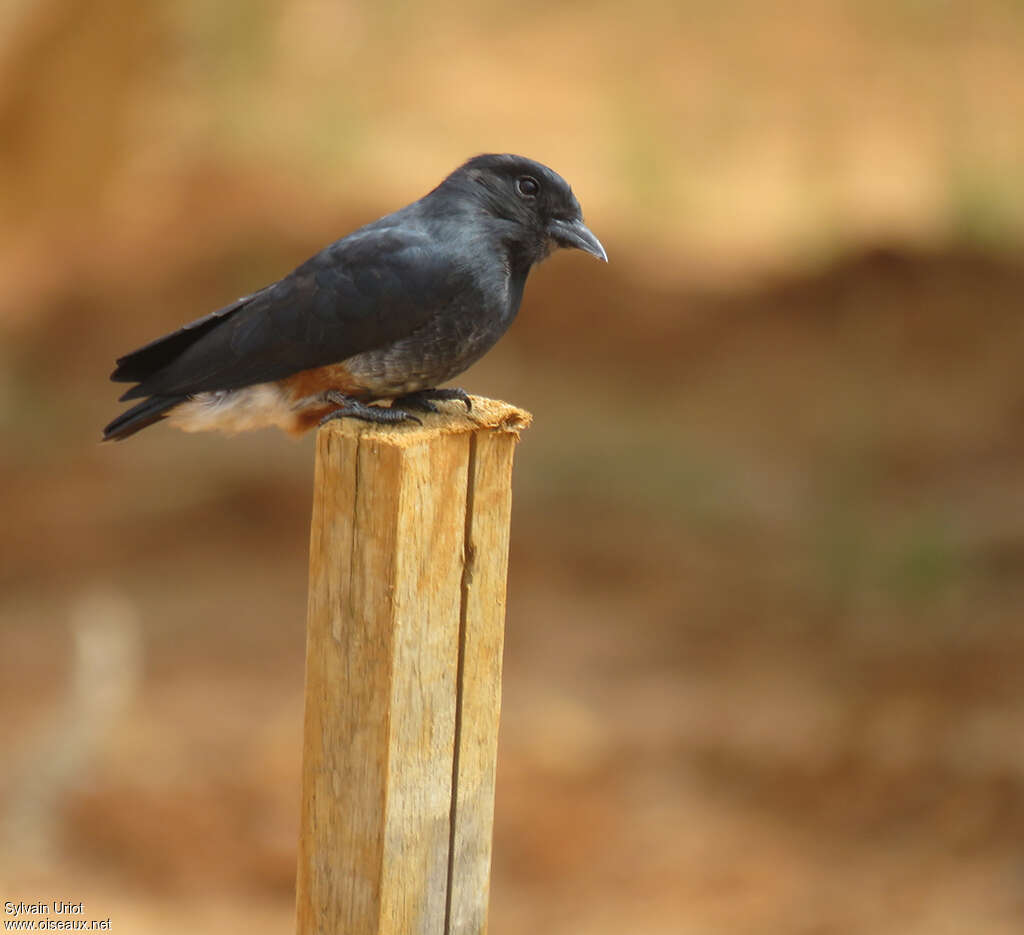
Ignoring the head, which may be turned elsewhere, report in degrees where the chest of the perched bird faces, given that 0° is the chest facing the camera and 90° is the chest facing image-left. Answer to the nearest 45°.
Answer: approximately 270°
